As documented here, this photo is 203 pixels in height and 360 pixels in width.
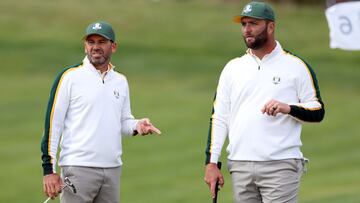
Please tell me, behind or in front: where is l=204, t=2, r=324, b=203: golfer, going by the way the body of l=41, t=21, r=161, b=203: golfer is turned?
in front

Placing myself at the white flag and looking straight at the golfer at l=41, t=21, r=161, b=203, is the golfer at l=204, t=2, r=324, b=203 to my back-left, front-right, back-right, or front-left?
front-left

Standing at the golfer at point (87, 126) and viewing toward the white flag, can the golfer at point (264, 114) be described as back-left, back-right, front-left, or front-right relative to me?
front-right

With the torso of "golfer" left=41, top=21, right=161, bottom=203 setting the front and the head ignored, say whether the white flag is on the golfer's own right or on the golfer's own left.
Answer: on the golfer's own left

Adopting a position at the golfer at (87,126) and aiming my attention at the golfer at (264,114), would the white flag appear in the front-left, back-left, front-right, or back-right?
front-left

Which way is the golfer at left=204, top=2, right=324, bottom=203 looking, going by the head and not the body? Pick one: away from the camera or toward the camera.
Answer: toward the camera

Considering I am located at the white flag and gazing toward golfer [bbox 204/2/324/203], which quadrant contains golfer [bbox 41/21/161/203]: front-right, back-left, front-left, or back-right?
front-right
